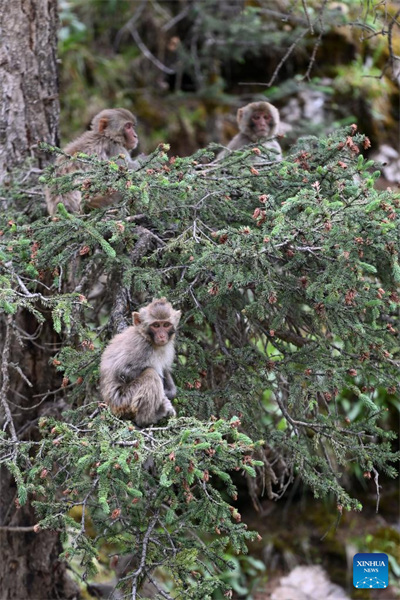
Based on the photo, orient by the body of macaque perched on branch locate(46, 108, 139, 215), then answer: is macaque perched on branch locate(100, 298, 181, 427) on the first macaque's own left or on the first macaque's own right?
on the first macaque's own right

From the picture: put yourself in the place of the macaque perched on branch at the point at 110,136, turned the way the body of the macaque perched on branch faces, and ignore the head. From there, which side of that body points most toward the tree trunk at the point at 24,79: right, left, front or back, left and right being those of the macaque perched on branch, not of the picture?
back

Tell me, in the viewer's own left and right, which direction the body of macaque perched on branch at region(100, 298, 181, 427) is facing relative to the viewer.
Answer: facing the viewer and to the right of the viewer

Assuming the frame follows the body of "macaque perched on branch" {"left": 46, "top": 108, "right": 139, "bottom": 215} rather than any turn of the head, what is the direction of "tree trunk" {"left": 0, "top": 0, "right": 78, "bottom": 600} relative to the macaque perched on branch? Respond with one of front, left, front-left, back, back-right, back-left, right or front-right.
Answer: back

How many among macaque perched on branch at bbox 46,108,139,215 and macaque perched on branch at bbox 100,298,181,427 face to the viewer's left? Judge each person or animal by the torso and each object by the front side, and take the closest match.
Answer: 0

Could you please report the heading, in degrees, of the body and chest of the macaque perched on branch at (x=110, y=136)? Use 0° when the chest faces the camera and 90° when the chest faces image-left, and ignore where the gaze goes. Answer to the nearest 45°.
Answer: approximately 270°

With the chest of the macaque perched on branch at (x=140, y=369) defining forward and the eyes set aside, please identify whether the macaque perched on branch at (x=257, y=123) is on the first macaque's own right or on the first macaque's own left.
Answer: on the first macaque's own left
